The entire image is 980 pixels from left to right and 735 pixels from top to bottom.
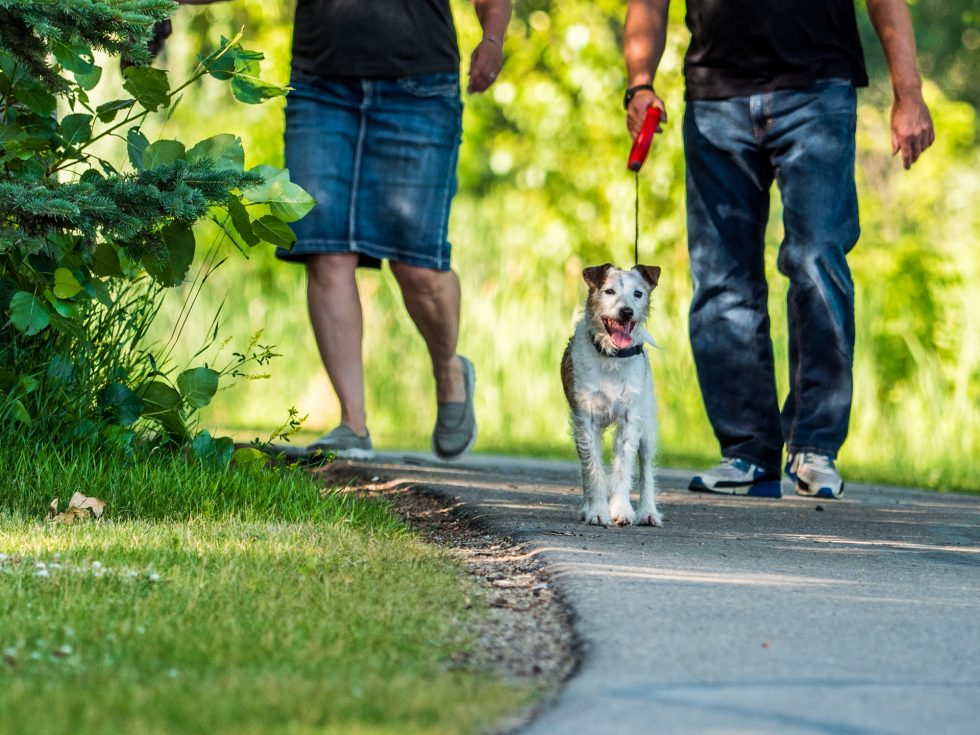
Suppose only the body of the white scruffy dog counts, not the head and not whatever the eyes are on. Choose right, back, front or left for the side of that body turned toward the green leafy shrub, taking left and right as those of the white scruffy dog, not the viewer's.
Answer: right

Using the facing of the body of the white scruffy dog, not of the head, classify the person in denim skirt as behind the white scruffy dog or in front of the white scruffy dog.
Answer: behind

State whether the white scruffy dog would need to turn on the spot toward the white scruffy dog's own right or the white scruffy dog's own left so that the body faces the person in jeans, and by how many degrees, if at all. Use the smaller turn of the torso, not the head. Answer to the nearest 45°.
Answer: approximately 135° to the white scruffy dog's own left

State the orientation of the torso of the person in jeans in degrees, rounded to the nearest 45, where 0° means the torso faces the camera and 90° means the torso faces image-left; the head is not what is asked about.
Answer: approximately 0°

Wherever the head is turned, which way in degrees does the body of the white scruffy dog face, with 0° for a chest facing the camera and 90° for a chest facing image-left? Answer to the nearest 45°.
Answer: approximately 0°

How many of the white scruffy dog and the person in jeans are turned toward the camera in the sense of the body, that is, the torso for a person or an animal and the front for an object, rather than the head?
2

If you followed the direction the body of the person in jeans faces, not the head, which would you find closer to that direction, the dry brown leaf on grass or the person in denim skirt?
the dry brown leaf on grass

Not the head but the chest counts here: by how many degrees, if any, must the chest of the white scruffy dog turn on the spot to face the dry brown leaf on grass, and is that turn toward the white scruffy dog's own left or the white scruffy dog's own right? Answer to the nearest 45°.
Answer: approximately 45° to the white scruffy dog's own right

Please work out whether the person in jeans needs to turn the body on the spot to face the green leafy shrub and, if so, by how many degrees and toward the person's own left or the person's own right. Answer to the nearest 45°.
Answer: approximately 45° to the person's own right
